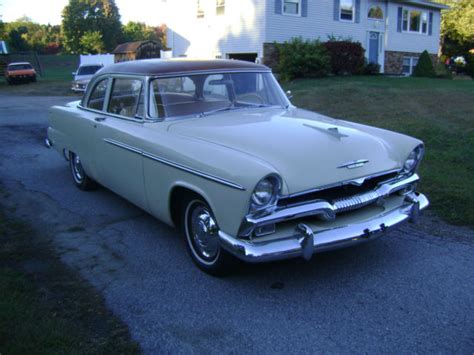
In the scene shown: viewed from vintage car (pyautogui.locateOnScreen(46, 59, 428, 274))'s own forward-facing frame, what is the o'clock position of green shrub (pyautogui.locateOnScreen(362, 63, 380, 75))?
The green shrub is roughly at 8 o'clock from the vintage car.

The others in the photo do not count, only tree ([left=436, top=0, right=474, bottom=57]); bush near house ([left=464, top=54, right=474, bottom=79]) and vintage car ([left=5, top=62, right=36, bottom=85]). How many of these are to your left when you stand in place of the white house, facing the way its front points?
2

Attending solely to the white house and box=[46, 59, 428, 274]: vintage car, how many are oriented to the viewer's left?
0

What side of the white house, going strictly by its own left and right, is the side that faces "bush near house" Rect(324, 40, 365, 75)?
front

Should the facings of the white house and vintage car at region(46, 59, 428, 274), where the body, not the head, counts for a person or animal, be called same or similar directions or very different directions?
same or similar directions

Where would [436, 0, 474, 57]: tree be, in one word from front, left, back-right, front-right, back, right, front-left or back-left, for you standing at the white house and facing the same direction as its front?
left

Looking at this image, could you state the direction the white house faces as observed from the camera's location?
facing the viewer and to the right of the viewer

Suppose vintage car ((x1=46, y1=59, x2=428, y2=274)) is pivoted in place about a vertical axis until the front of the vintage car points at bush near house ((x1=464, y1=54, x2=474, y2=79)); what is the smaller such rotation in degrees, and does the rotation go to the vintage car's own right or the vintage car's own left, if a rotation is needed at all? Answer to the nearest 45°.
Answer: approximately 90° to the vintage car's own left

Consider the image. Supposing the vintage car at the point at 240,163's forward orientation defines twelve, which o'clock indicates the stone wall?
The stone wall is roughly at 8 o'clock from the vintage car.

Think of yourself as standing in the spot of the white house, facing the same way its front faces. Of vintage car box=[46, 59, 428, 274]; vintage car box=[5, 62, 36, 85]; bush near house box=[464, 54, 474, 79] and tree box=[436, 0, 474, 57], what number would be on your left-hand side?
2

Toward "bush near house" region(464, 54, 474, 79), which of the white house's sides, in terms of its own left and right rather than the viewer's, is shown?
left

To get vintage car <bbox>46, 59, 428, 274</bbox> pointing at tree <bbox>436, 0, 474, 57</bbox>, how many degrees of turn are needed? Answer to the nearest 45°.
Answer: approximately 90° to its left

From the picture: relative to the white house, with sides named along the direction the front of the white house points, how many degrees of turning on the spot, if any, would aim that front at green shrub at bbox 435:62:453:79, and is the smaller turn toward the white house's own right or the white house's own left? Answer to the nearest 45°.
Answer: approximately 45° to the white house's own left

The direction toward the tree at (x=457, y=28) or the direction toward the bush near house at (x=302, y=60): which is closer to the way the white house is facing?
the bush near house
